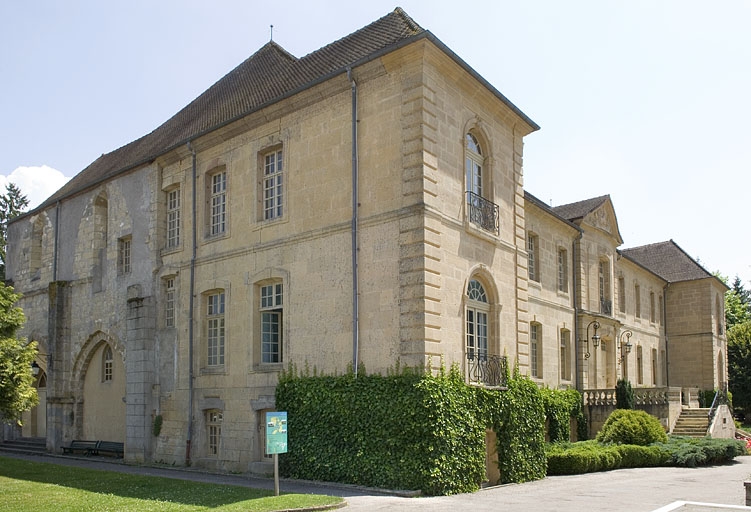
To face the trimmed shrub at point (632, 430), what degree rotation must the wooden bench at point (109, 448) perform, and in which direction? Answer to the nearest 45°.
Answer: approximately 135° to its left

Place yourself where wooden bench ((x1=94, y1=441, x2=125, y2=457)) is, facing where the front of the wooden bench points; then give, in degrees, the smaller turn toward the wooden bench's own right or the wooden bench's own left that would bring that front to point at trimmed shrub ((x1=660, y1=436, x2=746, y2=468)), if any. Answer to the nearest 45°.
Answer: approximately 135° to the wooden bench's own left

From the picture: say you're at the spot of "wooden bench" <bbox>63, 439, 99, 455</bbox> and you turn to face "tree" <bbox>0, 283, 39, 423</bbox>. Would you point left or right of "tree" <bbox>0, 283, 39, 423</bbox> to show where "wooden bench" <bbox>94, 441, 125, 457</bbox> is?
left

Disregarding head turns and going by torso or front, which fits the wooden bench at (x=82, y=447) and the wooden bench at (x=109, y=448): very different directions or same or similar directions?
same or similar directions

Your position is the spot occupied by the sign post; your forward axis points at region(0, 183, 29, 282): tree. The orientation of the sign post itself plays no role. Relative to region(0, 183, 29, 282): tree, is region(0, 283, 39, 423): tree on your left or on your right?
left

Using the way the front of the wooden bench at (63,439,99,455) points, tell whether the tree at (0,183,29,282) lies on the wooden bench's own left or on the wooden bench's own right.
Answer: on the wooden bench's own right

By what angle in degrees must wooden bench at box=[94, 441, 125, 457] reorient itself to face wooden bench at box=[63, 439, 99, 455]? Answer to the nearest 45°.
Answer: approximately 90° to its right

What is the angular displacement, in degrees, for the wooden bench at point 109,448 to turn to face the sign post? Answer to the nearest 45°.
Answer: approximately 45° to its left

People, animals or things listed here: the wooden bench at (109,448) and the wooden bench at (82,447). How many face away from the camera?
0
